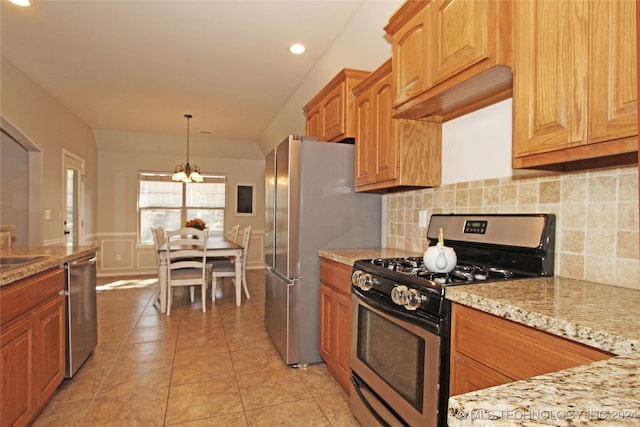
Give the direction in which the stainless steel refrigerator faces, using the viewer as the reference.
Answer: facing to the left of the viewer

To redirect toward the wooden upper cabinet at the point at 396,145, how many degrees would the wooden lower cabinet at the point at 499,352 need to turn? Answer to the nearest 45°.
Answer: approximately 90° to its right

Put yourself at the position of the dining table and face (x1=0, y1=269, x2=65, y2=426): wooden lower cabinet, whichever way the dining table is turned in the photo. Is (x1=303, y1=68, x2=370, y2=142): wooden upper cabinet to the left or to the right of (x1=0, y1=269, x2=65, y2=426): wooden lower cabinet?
left

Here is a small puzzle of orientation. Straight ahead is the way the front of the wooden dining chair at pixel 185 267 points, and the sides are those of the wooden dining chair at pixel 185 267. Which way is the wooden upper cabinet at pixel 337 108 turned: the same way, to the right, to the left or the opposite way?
to the left

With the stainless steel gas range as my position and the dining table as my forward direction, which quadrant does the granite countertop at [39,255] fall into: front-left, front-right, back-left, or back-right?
front-left

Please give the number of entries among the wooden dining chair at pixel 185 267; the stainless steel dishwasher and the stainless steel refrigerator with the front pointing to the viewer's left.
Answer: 1

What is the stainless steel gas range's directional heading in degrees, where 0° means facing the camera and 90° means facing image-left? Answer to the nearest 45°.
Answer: approximately 45°

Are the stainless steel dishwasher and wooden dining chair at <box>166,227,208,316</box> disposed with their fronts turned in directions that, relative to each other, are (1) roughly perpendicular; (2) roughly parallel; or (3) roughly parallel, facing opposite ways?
roughly perpendicular

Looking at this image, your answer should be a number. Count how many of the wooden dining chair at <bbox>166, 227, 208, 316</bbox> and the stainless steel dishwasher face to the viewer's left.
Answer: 0
